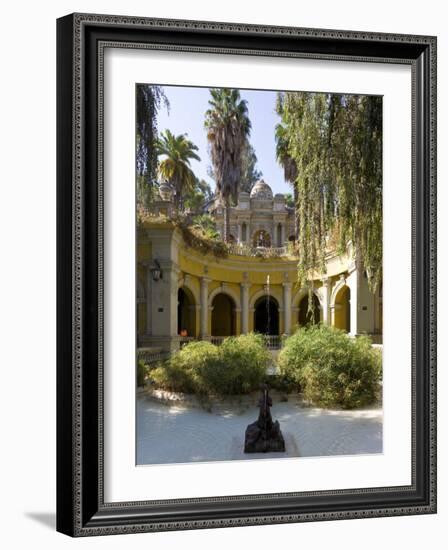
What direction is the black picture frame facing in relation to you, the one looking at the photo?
facing the viewer and to the right of the viewer
